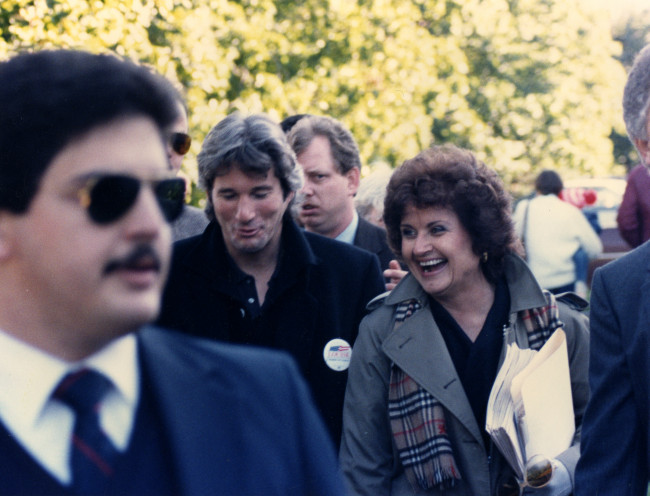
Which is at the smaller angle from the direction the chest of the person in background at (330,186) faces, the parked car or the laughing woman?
the laughing woman

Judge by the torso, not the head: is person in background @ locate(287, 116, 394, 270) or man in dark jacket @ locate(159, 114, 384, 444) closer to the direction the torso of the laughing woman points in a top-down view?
the man in dark jacket

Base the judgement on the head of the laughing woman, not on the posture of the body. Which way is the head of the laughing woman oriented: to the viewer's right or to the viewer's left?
to the viewer's left

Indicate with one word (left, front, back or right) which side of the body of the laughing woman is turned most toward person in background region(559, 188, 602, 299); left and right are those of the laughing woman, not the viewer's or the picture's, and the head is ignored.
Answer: back

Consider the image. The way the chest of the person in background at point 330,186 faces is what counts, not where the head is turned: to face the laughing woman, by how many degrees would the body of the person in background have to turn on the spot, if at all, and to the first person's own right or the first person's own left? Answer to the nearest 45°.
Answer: approximately 45° to the first person's own left

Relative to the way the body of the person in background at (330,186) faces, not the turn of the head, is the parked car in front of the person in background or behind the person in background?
behind

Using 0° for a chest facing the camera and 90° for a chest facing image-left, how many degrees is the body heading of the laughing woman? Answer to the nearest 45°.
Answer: approximately 0°
